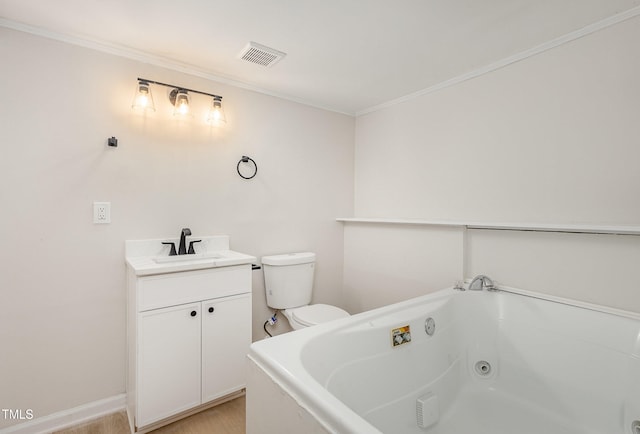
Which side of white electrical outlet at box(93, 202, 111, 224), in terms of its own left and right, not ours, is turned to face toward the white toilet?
left

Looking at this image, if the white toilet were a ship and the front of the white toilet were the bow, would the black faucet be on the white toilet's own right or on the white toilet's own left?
on the white toilet's own right

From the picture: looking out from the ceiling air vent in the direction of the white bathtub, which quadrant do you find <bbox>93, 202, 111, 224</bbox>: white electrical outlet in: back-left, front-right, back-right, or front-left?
back-right

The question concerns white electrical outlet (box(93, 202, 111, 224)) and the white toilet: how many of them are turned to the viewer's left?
0

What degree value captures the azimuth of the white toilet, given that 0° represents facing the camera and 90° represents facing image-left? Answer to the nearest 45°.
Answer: approximately 315°

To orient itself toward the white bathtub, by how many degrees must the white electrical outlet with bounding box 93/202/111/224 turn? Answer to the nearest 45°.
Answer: approximately 45° to its left

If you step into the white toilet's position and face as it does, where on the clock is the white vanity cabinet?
The white vanity cabinet is roughly at 3 o'clock from the white toilet.

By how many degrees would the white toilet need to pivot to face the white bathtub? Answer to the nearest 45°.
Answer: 0° — it already faces it
